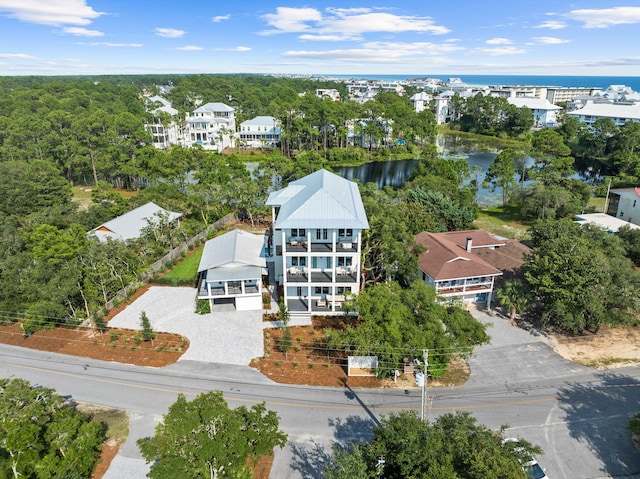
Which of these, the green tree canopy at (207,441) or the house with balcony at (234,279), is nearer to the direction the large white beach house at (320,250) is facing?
the green tree canopy

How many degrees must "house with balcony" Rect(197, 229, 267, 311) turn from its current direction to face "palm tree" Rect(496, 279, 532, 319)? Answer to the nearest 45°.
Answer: approximately 90° to its left

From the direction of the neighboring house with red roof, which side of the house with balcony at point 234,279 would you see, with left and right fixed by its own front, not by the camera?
left

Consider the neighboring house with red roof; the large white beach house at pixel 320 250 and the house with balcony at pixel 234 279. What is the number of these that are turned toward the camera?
3

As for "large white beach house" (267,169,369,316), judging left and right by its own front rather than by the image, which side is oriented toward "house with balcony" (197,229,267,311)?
right

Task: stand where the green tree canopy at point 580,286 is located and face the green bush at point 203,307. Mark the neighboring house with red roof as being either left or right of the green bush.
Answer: right

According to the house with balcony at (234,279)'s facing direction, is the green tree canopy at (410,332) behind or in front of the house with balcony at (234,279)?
in front

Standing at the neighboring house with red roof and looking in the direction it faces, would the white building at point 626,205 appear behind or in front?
behind

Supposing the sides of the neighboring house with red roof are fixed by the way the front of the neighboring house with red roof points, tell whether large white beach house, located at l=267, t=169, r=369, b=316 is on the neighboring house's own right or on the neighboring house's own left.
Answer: on the neighboring house's own right

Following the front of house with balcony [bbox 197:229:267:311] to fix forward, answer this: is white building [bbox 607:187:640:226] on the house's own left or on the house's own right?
on the house's own left

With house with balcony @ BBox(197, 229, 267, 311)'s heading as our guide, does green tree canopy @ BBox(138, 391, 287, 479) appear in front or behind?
in front
